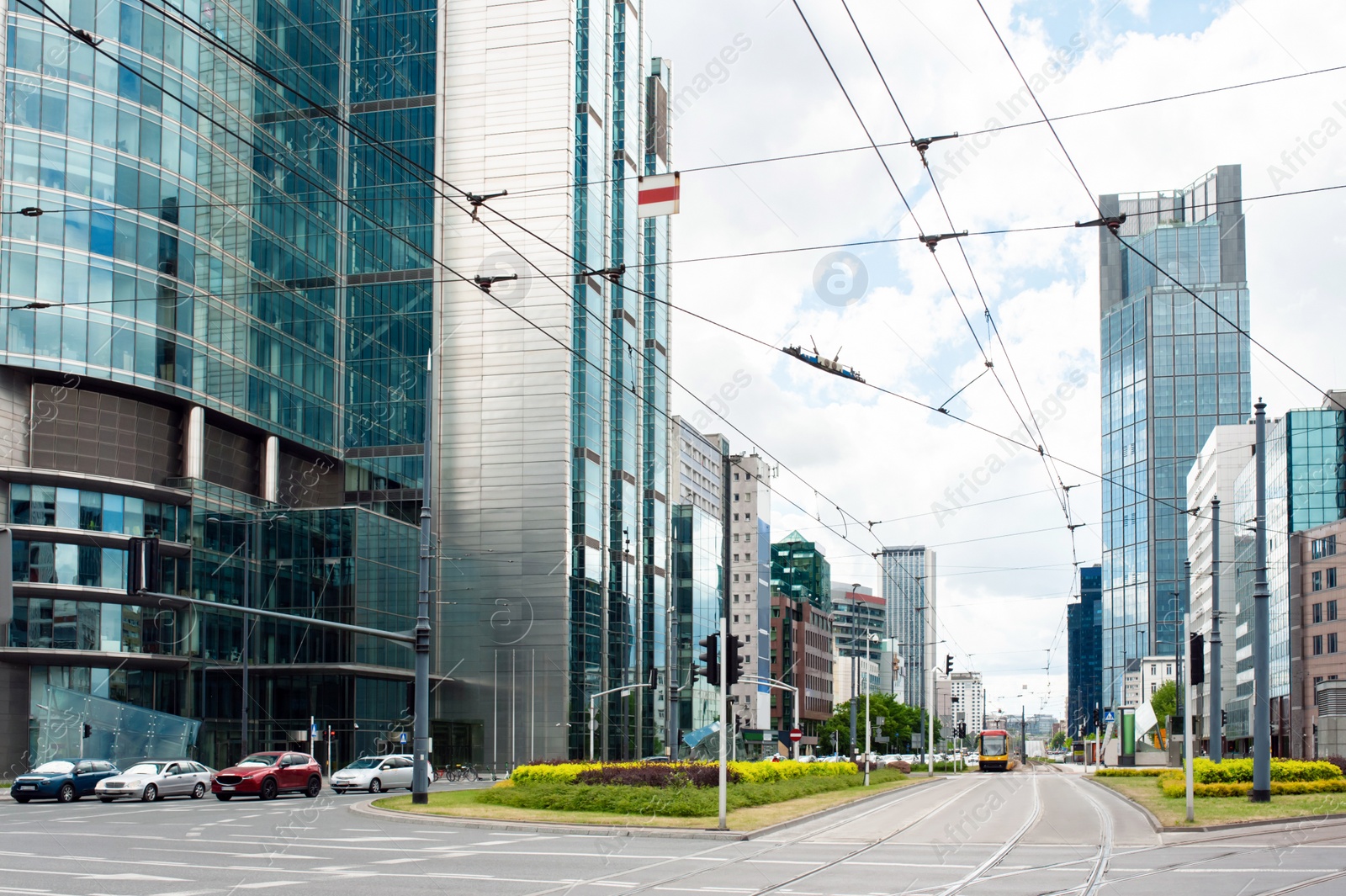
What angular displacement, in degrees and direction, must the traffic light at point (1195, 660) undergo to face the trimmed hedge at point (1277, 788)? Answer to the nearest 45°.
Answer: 0° — it already faces it

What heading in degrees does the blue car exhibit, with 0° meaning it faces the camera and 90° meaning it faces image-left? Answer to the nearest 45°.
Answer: approximately 45°

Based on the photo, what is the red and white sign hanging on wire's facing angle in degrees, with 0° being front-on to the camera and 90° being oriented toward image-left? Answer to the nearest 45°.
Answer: approximately 0°
